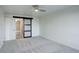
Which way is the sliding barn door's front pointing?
toward the camera
